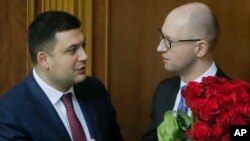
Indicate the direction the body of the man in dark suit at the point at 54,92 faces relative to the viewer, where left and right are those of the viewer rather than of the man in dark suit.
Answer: facing the viewer and to the right of the viewer

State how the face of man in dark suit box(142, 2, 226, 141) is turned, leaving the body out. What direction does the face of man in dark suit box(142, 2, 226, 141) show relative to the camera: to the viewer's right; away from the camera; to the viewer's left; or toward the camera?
to the viewer's left

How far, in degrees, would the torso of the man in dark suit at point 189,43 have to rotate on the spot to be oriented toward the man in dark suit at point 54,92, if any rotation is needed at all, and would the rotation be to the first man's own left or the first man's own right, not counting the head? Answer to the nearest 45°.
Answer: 0° — they already face them

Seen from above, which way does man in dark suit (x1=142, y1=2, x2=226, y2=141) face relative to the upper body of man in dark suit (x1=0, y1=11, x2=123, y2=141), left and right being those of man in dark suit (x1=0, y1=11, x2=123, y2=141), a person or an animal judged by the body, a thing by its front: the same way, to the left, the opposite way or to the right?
to the right

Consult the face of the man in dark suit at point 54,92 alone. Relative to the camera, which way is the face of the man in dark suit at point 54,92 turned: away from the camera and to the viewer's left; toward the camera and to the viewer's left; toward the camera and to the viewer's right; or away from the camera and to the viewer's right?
toward the camera and to the viewer's right

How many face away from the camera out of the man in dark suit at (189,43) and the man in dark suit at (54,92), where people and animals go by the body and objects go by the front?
0

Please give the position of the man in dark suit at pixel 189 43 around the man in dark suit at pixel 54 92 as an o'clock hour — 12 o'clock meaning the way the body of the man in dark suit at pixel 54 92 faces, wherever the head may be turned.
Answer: the man in dark suit at pixel 189 43 is roughly at 10 o'clock from the man in dark suit at pixel 54 92.
